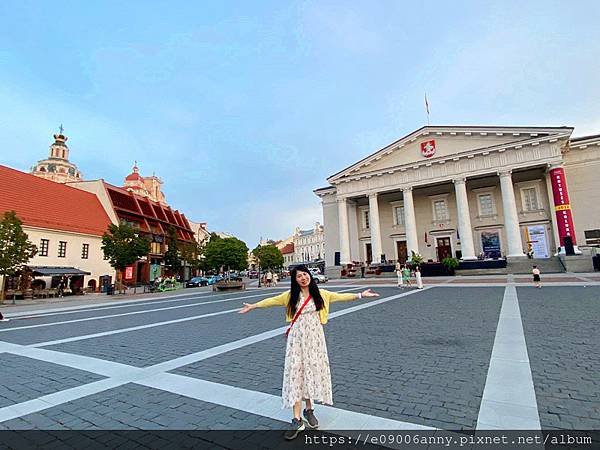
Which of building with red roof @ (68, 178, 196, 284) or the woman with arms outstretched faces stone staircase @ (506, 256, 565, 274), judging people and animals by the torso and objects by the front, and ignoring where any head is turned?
the building with red roof

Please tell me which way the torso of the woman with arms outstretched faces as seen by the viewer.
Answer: toward the camera

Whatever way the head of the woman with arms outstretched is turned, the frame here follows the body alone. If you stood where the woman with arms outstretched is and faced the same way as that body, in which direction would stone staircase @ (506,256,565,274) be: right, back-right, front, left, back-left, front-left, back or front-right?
back-left

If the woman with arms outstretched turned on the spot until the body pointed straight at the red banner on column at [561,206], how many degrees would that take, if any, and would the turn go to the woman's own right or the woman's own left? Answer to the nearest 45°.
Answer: approximately 135° to the woman's own left

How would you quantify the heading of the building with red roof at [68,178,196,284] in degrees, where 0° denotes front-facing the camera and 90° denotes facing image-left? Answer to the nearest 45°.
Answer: approximately 315°

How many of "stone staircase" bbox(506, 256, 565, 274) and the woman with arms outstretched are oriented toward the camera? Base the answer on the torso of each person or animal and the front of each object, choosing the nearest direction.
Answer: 2

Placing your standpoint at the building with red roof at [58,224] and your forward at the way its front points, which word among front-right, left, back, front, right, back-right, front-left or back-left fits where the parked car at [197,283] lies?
front-left

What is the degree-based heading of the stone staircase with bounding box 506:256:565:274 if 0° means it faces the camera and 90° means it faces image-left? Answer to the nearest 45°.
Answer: approximately 0°

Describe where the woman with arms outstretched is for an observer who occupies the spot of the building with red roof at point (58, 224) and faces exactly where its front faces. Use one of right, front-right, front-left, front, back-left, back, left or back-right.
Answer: front-right

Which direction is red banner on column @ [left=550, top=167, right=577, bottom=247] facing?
toward the camera

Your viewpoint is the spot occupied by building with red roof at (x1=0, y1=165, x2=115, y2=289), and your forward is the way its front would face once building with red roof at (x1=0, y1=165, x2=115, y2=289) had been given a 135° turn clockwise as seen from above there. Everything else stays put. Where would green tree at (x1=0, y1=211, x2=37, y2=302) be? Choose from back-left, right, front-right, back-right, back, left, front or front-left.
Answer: left

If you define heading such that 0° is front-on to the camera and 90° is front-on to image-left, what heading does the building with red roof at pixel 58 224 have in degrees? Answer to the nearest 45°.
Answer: approximately 315°

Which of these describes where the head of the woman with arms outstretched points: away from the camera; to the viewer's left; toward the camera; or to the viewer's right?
toward the camera

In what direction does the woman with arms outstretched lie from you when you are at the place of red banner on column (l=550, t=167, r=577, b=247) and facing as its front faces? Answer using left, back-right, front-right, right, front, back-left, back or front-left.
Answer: front

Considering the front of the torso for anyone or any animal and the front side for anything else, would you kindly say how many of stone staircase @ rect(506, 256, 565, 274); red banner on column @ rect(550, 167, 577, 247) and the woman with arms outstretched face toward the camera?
3

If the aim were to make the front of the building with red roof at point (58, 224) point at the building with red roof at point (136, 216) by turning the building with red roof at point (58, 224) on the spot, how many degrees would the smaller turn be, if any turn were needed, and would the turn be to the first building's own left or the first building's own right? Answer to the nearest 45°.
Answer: approximately 90° to the first building's own left

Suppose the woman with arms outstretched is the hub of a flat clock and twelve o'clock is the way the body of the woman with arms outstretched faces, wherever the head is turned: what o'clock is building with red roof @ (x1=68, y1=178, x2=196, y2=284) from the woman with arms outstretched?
The building with red roof is roughly at 5 o'clock from the woman with arms outstretched.

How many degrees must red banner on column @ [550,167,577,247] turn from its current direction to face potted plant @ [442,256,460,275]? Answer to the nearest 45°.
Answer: approximately 45° to its right
